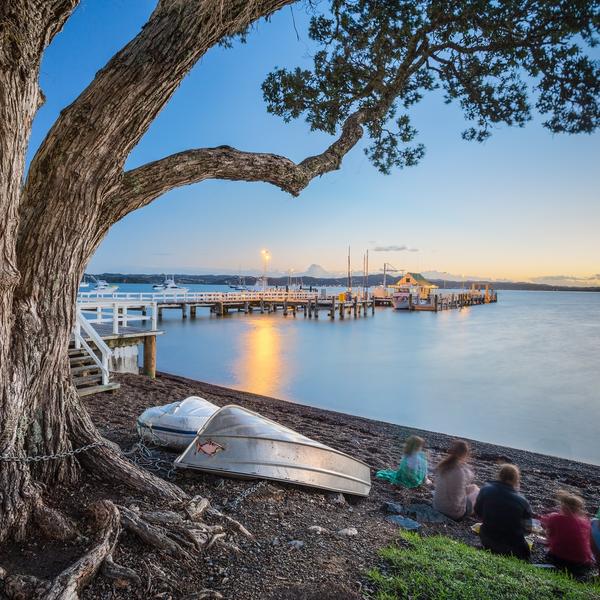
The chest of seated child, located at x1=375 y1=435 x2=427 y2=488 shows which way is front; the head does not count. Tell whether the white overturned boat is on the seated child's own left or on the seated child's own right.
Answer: on the seated child's own left

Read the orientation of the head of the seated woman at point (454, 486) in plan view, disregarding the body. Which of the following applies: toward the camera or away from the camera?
away from the camera

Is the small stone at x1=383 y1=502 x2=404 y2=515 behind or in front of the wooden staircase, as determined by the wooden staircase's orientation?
in front

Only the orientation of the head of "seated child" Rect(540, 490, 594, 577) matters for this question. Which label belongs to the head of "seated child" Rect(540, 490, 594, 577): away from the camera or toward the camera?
away from the camera

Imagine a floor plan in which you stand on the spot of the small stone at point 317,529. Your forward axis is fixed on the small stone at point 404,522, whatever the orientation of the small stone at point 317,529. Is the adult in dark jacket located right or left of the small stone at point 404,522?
right

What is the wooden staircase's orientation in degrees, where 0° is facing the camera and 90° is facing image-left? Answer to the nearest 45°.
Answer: approximately 315°
